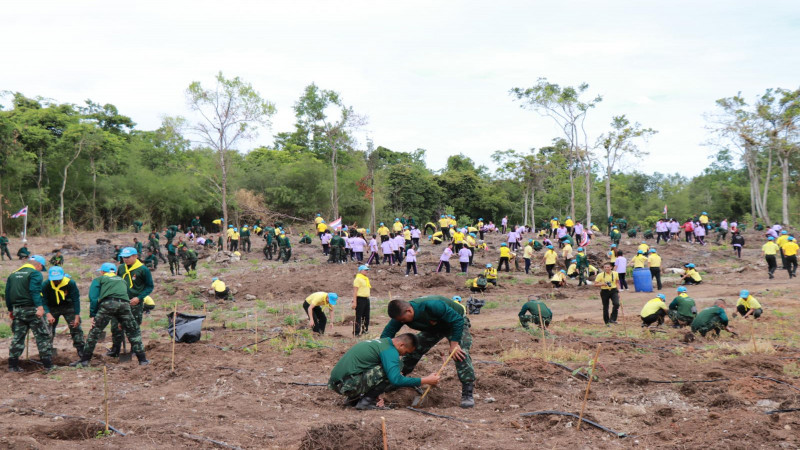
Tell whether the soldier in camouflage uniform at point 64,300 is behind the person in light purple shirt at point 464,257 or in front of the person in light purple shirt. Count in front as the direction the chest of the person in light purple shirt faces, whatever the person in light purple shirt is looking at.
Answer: behind

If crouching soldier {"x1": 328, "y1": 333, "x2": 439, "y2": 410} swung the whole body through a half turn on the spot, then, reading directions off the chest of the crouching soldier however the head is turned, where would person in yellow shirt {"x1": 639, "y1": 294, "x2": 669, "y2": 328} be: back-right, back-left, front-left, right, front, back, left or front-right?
back-right

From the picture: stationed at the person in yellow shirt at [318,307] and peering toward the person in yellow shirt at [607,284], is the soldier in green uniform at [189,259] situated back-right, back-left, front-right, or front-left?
back-left

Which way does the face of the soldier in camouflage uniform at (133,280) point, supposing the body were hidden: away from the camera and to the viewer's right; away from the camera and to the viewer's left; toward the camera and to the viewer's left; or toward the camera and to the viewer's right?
toward the camera and to the viewer's left

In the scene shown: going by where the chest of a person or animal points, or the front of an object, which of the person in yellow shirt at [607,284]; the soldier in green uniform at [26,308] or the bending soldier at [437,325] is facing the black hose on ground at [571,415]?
the person in yellow shirt

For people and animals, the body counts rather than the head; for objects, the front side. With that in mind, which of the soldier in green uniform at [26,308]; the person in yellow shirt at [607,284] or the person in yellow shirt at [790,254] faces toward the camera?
the person in yellow shirt at [607,284]

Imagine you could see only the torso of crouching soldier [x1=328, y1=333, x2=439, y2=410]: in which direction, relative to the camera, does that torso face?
to the viewer's right

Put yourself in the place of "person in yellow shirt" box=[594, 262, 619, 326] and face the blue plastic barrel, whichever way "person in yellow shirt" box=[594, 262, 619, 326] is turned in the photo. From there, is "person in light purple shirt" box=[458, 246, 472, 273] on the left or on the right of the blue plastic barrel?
left

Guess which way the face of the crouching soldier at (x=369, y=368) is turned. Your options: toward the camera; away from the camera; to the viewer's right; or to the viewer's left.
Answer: to the viewer's right

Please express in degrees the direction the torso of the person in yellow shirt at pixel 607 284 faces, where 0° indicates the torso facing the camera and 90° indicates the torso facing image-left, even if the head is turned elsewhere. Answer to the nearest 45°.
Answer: approximately 0°

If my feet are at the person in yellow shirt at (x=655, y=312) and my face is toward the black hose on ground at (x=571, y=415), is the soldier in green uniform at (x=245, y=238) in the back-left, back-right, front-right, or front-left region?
back-right

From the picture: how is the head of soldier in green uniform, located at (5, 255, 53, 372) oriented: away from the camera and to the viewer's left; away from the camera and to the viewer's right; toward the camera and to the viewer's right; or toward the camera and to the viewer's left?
away from the camera and to the viewer's right

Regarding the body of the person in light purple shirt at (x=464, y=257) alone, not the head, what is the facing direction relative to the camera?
away from the camera
